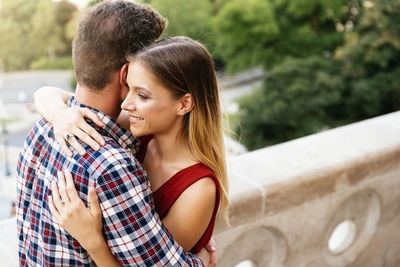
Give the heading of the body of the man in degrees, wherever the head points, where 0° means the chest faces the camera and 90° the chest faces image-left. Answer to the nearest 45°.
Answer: approximately 225°

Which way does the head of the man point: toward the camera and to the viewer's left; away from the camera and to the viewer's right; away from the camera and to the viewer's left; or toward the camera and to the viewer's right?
away from the camera and to the viewer's right

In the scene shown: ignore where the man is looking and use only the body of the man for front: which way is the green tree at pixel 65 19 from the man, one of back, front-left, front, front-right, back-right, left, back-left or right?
front-left

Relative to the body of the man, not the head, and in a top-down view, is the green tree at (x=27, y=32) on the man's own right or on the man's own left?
on the man's own left

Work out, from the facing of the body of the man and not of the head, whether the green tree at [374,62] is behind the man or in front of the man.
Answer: in front
